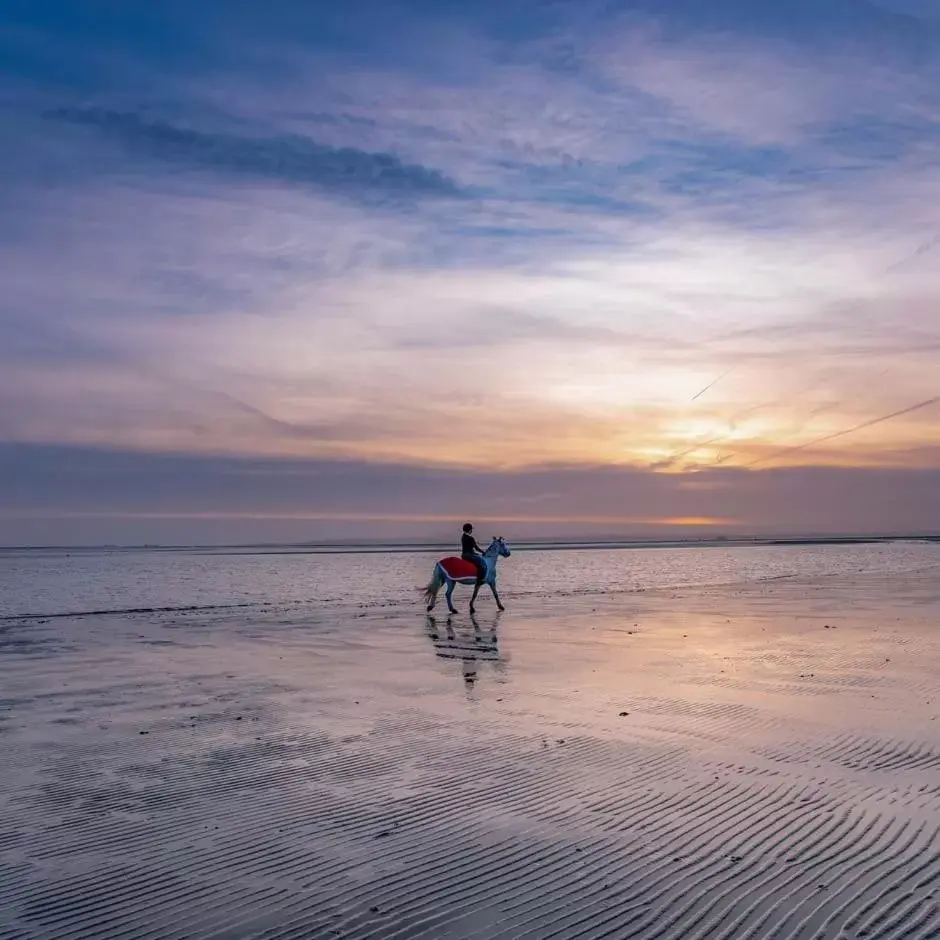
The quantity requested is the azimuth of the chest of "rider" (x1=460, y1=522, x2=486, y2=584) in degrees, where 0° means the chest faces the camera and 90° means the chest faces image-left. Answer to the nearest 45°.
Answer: approximately 270°

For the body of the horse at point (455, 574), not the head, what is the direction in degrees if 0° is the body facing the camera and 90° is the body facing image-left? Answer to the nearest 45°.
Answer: approximately 270°
